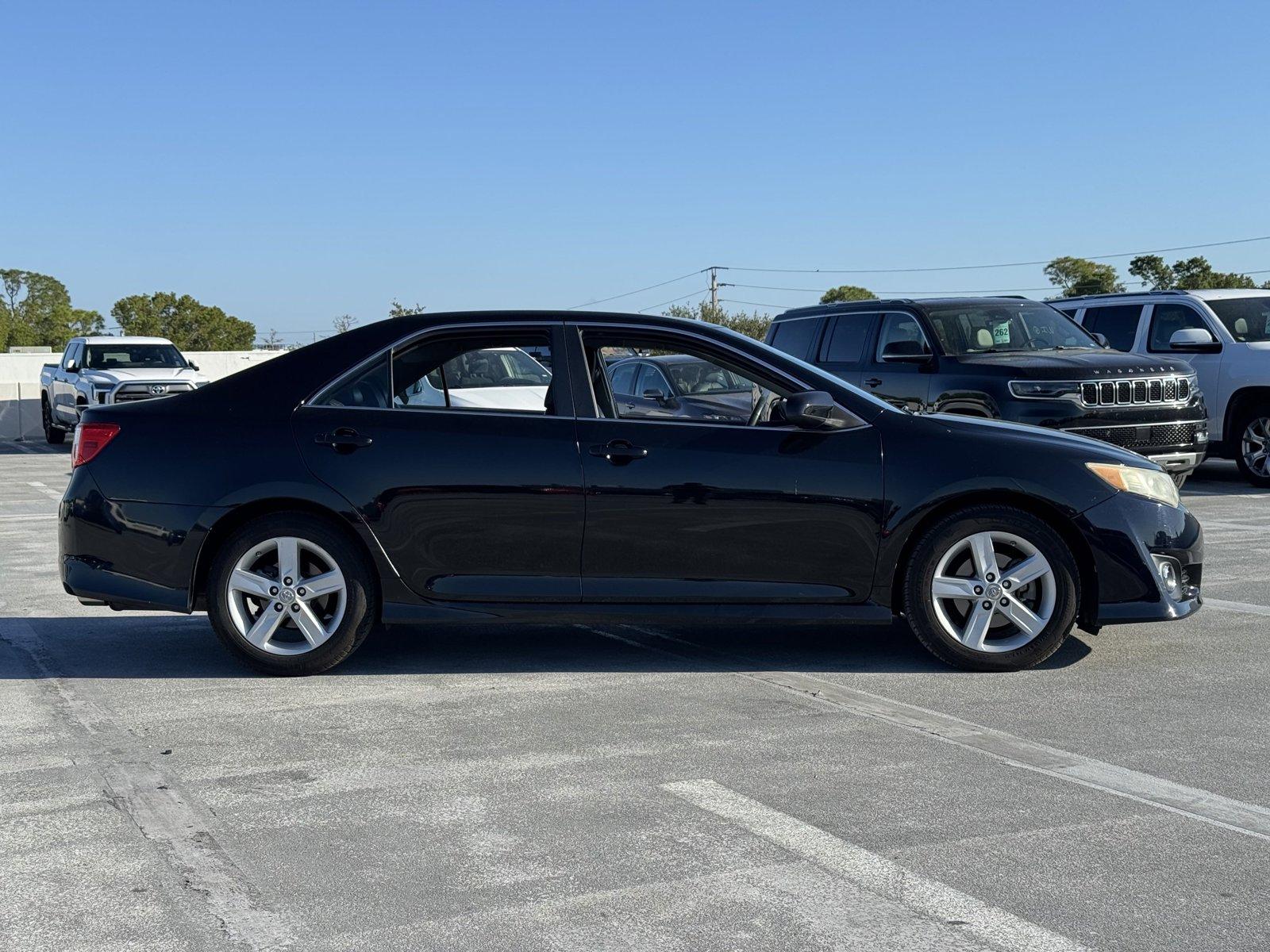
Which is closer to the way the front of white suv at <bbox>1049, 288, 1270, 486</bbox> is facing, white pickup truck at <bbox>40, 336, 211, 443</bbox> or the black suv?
the black suv

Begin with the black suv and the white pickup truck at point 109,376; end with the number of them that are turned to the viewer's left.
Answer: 0

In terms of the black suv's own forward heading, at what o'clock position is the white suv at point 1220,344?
The white suv is roughly at 9 o'clock from the black suv.

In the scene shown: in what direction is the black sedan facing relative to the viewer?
to the viewer's right

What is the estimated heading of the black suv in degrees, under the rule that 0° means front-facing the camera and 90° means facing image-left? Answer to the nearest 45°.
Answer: approximately 315°

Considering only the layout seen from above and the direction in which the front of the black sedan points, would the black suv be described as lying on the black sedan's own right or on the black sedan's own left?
on the black sedan's own left
